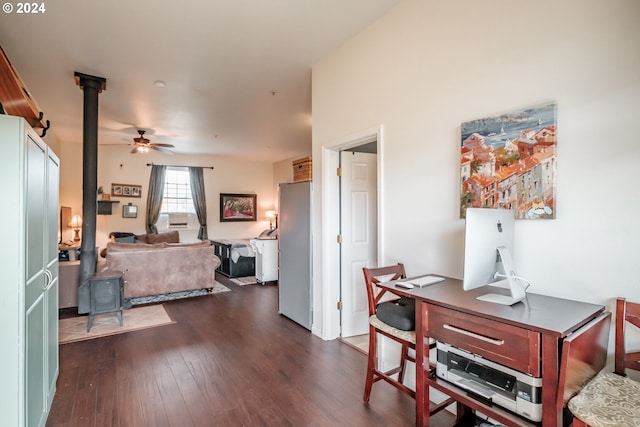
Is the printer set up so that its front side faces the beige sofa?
no

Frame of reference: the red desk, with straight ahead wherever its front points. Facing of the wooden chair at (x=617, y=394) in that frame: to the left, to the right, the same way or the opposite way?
the same way

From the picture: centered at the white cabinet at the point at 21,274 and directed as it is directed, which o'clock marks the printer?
The printer is roughly at 12 o'clock from the white cabinet.

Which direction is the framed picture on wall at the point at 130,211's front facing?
toward the camera

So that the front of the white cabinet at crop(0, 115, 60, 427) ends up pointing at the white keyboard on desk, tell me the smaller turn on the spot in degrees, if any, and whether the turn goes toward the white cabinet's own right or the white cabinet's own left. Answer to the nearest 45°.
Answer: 0° — it already faces it

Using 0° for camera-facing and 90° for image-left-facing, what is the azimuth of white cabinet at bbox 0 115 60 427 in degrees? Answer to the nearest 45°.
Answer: approximately 315°

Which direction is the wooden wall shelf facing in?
toward the camera

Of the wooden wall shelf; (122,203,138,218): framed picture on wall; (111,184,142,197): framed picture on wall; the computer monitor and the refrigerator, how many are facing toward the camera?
3

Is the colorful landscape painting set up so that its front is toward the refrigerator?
no

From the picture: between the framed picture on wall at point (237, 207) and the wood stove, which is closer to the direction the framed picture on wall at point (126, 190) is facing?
the wood stove

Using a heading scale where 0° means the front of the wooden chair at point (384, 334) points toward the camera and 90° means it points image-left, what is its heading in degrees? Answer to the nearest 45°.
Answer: approximately 315°

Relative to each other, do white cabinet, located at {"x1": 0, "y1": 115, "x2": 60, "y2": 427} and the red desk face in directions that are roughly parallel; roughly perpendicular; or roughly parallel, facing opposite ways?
roughly parallel, facing opposite ways

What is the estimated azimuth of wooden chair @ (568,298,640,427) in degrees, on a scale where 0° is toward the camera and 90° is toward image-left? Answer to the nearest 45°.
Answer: approximately 45°
